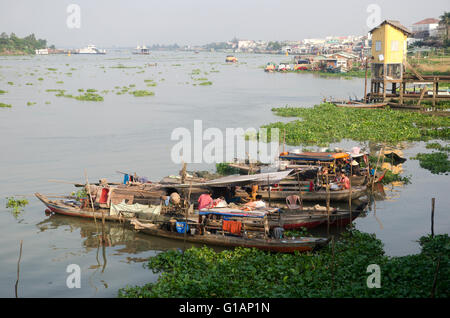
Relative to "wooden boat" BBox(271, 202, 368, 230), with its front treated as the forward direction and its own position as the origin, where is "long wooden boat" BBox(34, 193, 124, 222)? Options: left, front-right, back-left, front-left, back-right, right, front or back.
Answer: back

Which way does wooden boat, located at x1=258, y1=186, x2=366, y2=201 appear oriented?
to the viewer's right

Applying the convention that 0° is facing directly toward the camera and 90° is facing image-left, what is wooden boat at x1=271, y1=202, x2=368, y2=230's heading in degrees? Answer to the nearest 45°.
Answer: approximately 270°

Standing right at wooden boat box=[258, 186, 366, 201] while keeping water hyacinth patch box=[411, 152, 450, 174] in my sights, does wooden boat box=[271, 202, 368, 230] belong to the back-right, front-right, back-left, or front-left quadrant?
back-right

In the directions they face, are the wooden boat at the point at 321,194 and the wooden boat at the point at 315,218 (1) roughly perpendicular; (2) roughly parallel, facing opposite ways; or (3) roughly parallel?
roughly parallel

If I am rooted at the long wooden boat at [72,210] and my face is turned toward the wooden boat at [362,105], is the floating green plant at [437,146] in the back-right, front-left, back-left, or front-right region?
front-right
